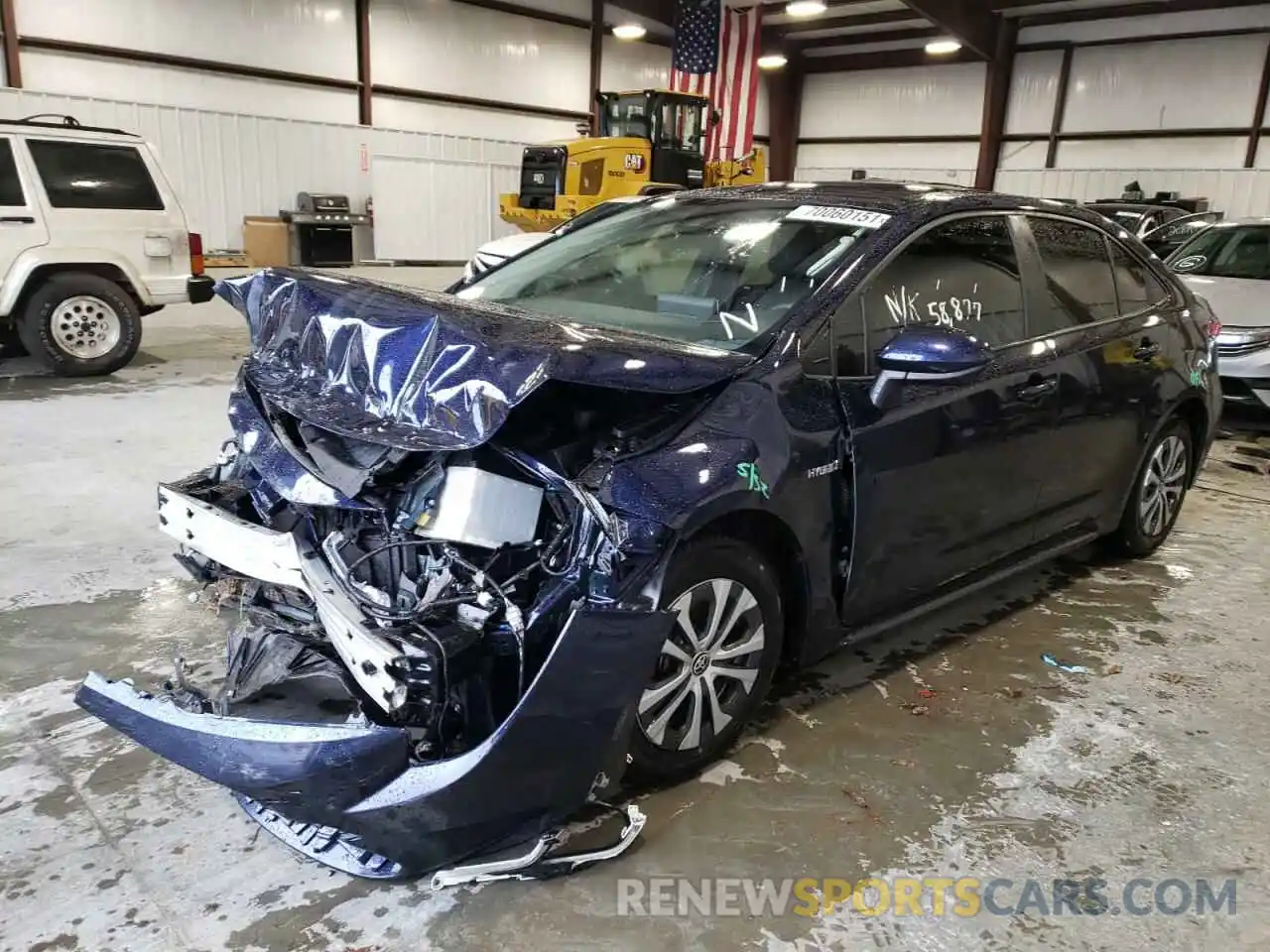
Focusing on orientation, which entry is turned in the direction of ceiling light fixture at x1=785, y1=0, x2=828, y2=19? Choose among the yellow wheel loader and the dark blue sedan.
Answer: the yellow wheel loader

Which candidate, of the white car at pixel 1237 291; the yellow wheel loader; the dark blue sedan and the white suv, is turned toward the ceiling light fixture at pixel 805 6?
the yellow wheel loader

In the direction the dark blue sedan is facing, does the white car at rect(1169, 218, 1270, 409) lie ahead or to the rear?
to the rear

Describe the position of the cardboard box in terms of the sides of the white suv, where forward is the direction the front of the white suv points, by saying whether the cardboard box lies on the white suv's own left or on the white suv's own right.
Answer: on the white suv's own right

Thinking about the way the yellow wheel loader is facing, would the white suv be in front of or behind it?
behind

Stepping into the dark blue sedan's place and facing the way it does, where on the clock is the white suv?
The white suv is roughly at 3 o'clock from the dark blue sedan.

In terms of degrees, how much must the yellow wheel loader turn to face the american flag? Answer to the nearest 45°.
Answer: approximately 45° to its left

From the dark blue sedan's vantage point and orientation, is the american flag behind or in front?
behind

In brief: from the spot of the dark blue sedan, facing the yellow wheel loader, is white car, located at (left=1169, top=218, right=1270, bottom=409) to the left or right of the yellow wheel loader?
right

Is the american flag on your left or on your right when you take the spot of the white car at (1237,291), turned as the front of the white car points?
on your right

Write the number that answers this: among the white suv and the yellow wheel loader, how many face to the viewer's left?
1

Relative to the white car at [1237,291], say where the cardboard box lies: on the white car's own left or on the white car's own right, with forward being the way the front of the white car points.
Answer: on the white car's own right

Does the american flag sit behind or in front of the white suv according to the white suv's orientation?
behind

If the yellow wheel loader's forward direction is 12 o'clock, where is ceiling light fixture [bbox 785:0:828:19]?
The ceiling light fixture is roughly at 12 o'clock from the yellow wheel loader.

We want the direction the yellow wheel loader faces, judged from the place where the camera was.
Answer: facing away from the viewer and to the right of the viewer

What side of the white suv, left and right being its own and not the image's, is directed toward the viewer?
left

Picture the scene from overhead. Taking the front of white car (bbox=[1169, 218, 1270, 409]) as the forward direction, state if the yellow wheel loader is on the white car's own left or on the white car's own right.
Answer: on the white car's own right
